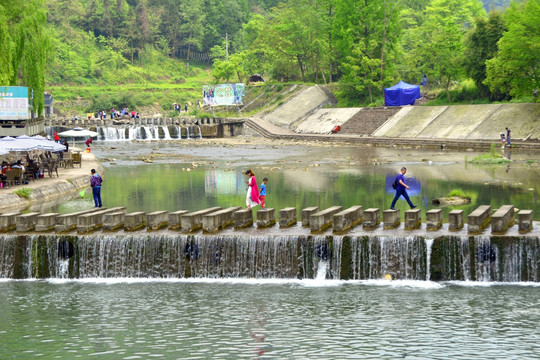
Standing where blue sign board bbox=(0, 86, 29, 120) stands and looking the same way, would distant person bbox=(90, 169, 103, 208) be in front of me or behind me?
in front

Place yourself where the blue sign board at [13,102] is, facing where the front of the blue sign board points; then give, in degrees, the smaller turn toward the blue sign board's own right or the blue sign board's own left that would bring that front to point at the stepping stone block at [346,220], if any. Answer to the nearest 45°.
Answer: approximately 45° to the blue sign board's own left

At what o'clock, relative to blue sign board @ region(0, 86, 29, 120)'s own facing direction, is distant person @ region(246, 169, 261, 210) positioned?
The distant person is roughly at 11 o'clock from the blue sign board.

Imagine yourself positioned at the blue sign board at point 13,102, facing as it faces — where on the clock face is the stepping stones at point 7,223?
The stepping stones is roughly at 12 o'clock from the blue sign board.

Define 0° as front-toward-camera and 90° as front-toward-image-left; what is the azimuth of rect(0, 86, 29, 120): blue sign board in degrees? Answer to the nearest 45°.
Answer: approximately 0°

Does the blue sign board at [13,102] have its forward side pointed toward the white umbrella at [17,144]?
yes

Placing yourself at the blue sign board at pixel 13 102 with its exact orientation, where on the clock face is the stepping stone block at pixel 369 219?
The stepping stone block is roughly at 11 o'clock from the blue sign board.
